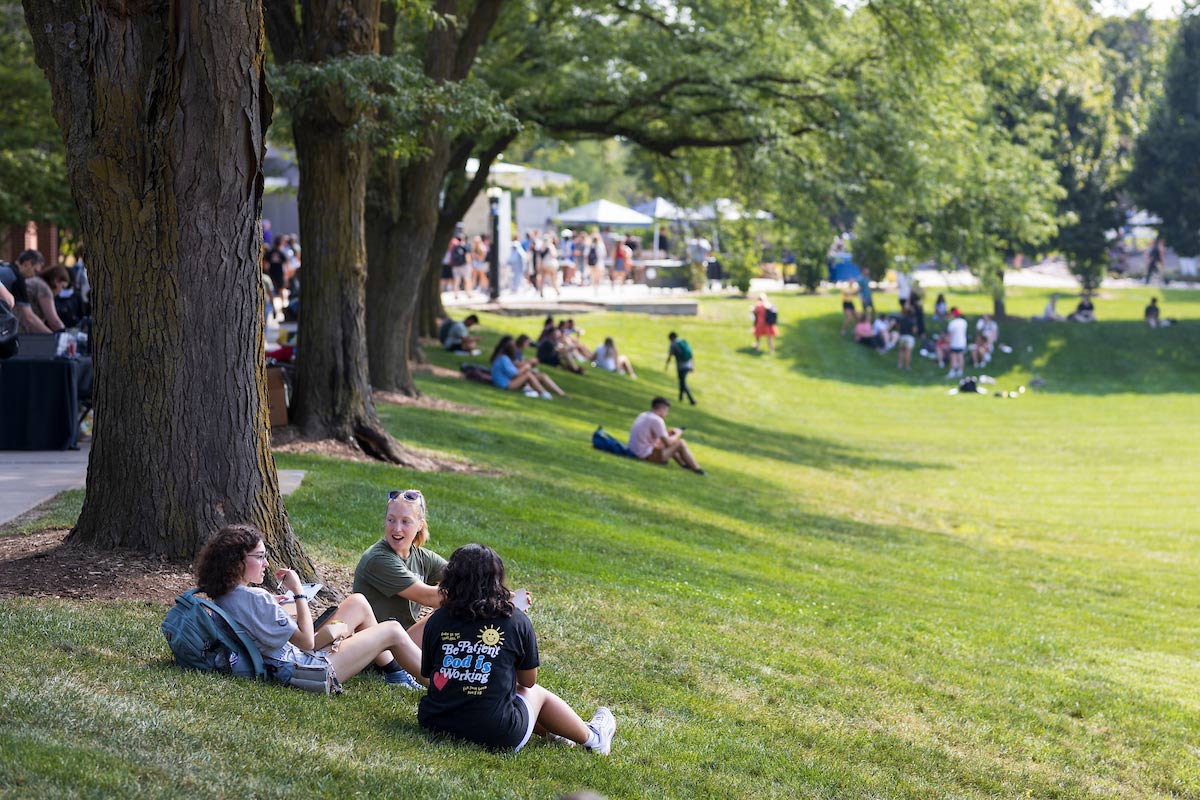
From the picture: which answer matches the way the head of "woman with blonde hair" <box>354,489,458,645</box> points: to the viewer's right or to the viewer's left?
to the viewer's left

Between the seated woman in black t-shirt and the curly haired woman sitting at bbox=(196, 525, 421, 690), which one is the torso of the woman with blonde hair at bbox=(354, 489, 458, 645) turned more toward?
the seated woman in black t-shirt

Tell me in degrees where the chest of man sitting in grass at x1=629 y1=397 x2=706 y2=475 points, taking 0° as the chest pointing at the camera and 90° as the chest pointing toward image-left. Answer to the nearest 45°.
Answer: approximately 270°

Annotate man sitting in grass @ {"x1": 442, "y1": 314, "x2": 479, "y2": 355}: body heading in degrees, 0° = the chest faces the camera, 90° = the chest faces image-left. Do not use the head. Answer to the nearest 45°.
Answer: approximately 270°

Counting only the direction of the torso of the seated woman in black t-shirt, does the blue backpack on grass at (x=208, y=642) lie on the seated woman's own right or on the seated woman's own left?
on the seated woman's own left

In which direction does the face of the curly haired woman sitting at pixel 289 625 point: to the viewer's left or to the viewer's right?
to the viewer's right

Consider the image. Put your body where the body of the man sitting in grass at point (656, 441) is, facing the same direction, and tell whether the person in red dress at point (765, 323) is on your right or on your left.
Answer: on your left

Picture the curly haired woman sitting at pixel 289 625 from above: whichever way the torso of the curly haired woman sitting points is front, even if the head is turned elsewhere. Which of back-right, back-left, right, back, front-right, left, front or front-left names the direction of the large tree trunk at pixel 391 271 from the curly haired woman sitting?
left
